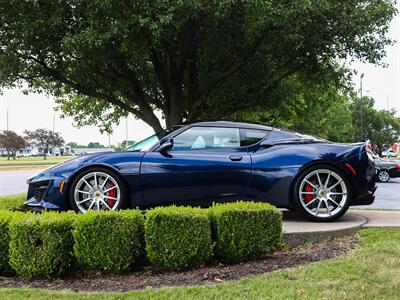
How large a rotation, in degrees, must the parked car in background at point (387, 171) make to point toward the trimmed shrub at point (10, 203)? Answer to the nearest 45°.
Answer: approximately 90° to its left

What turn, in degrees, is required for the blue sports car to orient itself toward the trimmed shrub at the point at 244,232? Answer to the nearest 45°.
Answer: approximately 90° to its left

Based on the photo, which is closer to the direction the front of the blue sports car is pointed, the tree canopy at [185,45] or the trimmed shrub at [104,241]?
the trimmed shrub

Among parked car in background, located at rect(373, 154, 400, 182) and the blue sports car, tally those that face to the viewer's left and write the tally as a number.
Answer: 2

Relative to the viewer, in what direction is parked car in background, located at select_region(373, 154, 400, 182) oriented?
to the viewer's left

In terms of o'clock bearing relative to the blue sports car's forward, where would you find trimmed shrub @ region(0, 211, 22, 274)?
The trimmed shrub is roughly at 11 o'clock from the blue sports car.

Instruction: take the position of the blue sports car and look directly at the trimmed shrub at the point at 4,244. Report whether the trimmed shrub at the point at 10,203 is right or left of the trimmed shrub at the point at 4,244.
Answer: right

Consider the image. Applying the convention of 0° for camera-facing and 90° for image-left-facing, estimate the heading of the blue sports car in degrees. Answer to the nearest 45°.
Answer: approximately 90°
